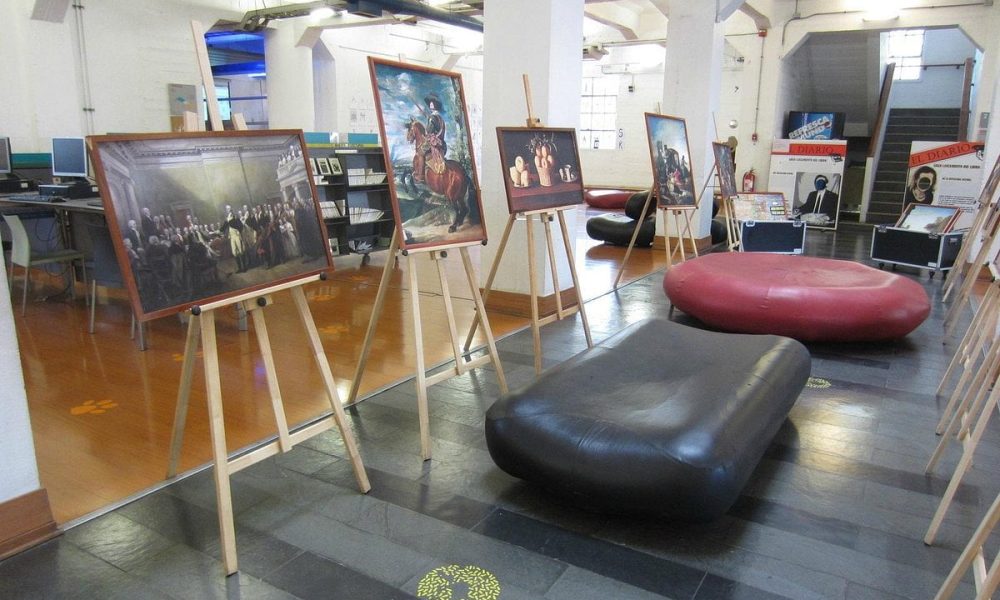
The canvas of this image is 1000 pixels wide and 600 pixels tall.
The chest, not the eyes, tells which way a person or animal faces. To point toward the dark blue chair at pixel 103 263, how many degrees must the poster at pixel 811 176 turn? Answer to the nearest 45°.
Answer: approximately 45° to its right

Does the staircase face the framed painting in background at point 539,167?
yes

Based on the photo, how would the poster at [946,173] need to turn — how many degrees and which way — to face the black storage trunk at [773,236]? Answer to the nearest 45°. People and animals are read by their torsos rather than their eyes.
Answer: approximately 45° to its right

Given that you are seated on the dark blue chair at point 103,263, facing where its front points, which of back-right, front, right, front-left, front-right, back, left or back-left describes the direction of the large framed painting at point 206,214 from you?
back-right

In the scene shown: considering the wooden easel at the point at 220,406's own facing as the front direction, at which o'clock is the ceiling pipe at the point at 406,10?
The ceiling pipe is roughly at 8 o'clock from the wooden easel.

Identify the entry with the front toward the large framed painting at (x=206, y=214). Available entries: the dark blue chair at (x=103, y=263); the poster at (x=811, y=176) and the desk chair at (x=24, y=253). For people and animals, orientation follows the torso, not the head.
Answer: the poster

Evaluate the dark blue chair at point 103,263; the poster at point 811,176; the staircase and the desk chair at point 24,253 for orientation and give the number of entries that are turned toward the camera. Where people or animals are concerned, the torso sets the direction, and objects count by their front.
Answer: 2

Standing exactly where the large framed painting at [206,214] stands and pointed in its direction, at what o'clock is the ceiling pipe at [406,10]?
The ceiling pipe is roughly at 8 o'clock from the large framed painting.
